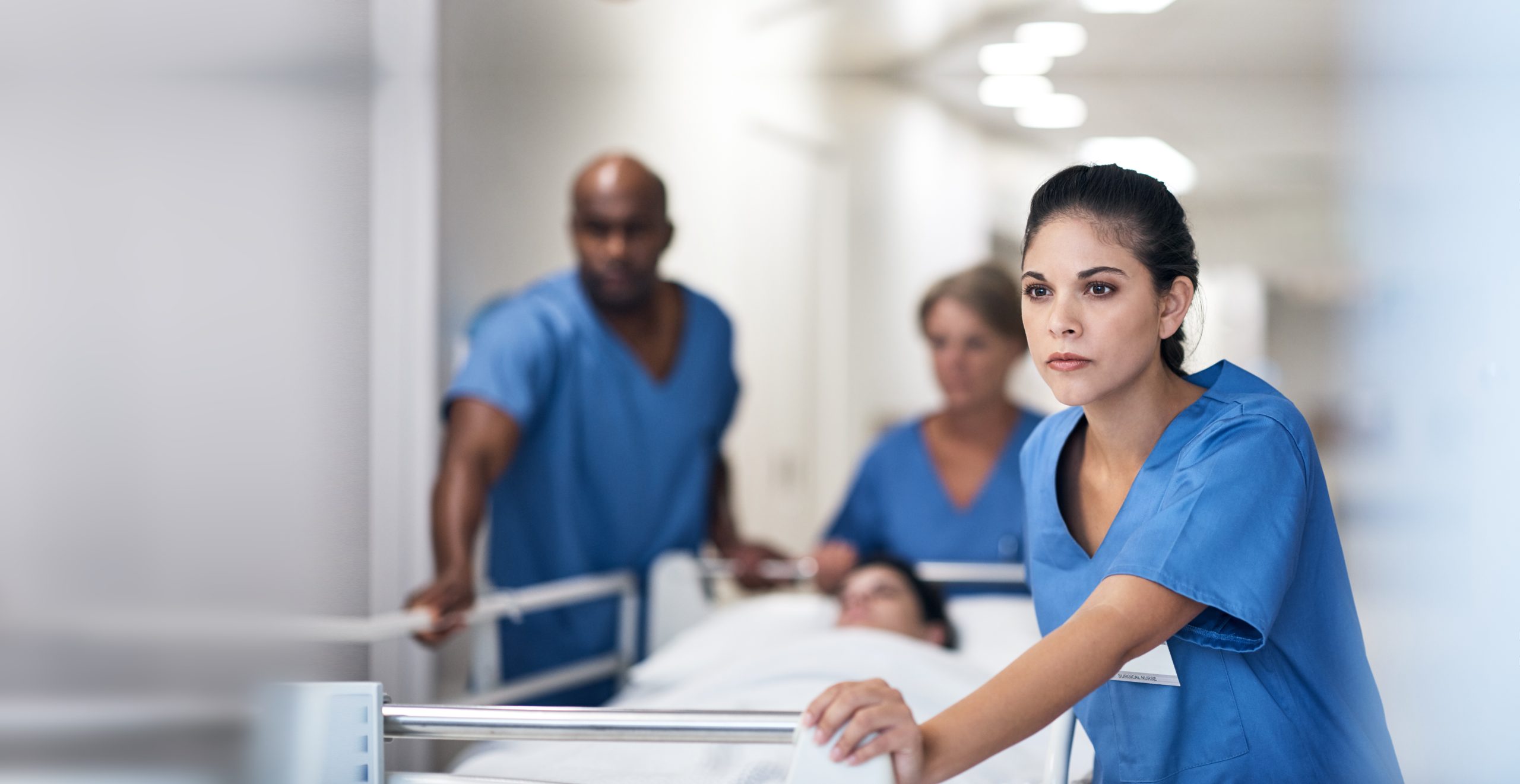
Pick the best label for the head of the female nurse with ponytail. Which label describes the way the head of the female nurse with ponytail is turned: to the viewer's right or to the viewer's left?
to the viewer's left

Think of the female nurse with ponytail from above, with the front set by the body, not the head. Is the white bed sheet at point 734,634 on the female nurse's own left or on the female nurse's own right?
on the female nurse's own right

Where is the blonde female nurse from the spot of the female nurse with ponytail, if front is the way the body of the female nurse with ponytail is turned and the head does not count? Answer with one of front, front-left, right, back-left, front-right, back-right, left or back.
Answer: back-right

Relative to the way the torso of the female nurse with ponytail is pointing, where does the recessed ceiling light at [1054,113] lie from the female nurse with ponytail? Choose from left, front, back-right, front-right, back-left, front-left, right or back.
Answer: back-right

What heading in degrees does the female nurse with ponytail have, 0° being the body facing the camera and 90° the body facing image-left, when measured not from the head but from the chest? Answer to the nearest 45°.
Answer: approximately 45°

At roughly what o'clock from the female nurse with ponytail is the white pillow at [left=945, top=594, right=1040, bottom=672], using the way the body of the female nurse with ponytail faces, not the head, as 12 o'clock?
The white pillow is roughly at 4 o'clock from the female nurse with ponytail.

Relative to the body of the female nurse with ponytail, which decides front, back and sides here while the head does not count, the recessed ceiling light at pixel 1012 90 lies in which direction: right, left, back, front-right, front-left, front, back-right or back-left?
back-right

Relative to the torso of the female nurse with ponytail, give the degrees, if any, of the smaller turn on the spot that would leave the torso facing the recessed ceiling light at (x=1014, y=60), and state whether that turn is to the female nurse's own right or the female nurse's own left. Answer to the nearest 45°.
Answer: approximately 135° to the female nurse's own right
